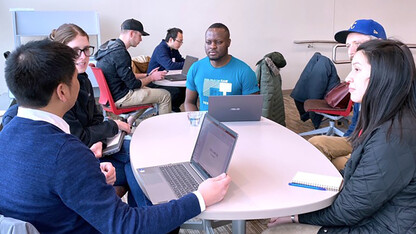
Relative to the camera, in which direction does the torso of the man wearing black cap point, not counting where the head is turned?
to the viewer's right

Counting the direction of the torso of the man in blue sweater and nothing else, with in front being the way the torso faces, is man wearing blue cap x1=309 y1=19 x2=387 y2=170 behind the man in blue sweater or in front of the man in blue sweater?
in front

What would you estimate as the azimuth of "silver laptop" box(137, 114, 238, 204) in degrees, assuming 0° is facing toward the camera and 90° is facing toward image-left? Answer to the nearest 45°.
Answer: approximately 45°

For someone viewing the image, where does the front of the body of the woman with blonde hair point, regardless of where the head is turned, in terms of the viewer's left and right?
facing the viewer and to the right of the viewer

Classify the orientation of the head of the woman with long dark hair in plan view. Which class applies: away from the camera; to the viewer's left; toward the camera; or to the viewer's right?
to the viewer's left

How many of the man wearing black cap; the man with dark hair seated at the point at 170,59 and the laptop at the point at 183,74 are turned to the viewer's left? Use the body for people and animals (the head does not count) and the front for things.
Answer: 1

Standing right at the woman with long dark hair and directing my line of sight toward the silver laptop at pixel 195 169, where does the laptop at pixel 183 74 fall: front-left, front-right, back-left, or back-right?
front-right

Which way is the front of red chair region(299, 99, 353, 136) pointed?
to the viewer's left

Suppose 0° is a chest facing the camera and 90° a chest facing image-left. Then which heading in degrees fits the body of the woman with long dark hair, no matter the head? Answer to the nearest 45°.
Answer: approximately 90°
